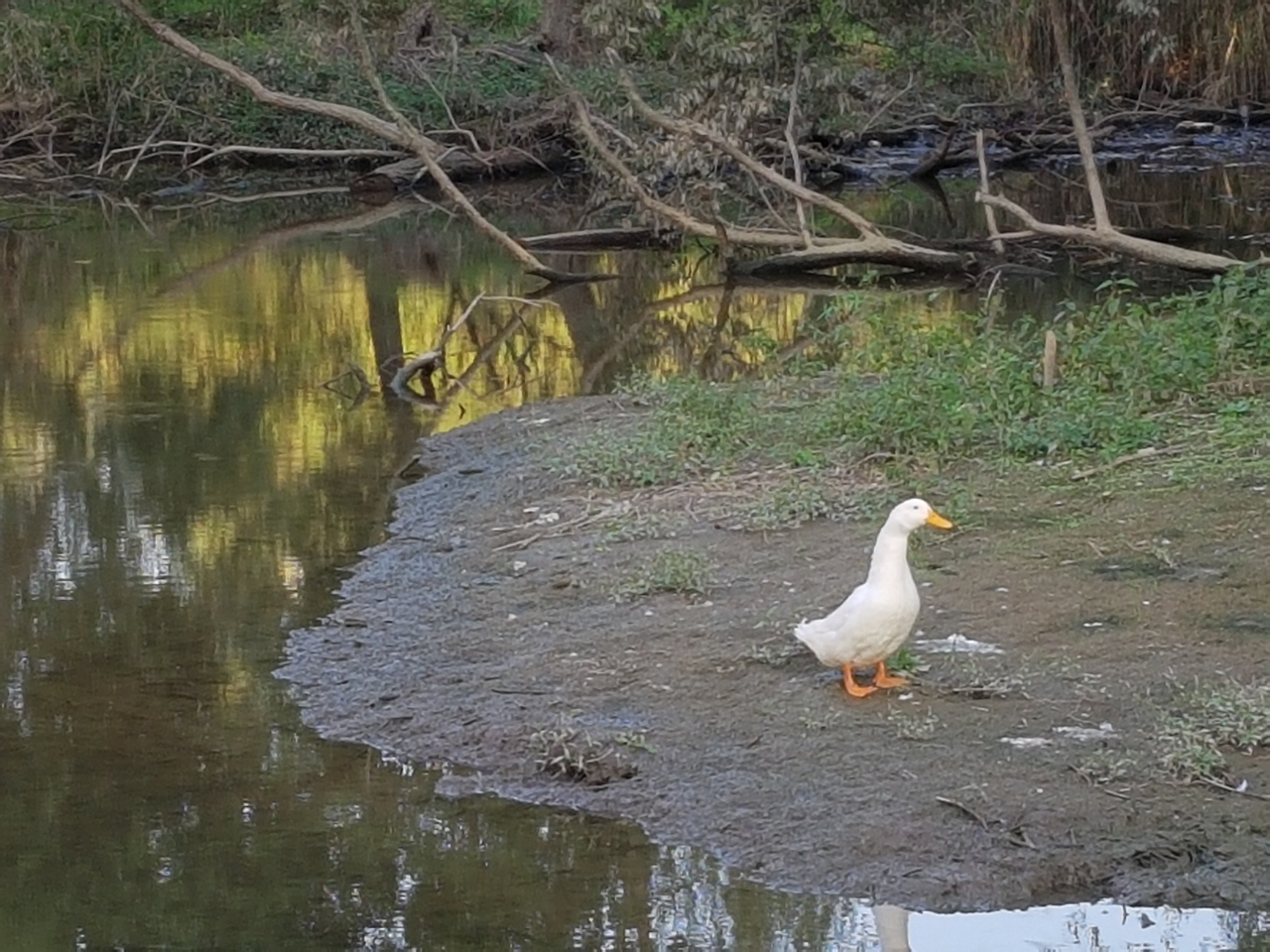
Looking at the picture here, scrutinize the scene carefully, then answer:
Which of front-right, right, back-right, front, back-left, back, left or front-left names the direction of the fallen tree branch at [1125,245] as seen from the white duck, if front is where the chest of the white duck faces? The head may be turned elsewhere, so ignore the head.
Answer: left

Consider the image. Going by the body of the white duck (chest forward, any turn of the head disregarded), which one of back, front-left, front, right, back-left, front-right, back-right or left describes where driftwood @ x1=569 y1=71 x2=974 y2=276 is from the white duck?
left

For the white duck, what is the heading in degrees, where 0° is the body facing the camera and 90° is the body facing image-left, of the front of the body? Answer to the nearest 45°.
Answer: approximately 270°

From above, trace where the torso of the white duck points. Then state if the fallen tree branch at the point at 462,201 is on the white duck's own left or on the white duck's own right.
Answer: on the white duck's own left

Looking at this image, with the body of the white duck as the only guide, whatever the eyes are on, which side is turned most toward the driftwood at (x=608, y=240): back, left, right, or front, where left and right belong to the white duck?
left

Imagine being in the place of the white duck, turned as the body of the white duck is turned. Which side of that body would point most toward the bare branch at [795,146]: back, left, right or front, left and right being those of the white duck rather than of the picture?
left

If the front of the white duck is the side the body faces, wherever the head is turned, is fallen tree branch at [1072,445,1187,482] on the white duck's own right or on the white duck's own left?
on the white duck's own left

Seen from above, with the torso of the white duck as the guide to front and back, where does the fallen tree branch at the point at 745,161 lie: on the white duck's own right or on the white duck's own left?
on the white duck's own left

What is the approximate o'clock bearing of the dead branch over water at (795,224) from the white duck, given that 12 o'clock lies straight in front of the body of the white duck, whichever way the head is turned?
The dead branch over water is roughly at 9 o'clock from the white duck.

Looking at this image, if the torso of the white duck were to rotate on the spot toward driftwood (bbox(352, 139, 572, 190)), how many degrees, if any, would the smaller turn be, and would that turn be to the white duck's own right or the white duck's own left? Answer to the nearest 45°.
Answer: approximately 90° to the white duck's own left

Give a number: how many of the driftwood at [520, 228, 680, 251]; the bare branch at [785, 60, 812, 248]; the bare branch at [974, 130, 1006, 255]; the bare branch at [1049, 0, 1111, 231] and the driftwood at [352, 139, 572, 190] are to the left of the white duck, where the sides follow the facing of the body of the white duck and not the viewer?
5

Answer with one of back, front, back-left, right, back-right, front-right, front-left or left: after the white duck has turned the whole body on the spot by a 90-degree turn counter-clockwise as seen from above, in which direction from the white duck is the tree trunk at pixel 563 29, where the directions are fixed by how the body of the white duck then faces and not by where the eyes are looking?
front

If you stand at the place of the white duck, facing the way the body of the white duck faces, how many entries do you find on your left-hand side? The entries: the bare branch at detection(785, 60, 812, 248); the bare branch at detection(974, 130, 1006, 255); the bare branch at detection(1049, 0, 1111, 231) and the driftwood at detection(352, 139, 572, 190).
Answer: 4

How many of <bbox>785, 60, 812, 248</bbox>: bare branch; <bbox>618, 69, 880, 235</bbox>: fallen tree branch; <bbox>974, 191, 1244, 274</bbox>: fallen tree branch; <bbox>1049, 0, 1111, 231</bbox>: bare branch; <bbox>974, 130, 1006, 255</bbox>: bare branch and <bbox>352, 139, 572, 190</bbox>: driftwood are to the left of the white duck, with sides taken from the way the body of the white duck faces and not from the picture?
6
